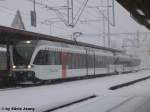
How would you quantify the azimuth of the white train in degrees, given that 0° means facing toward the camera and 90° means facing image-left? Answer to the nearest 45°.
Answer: approximately 45°
